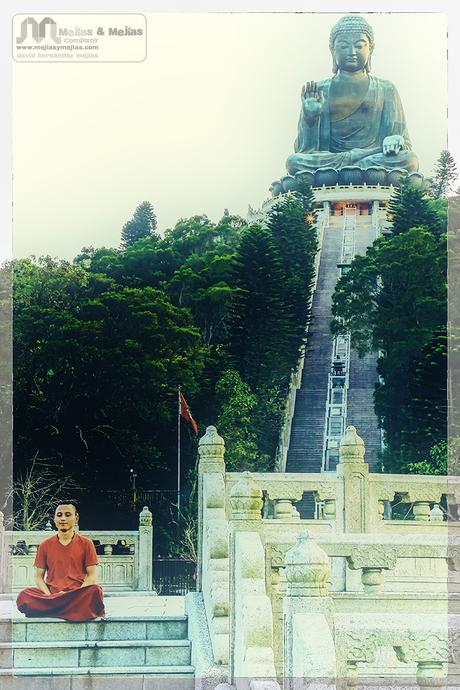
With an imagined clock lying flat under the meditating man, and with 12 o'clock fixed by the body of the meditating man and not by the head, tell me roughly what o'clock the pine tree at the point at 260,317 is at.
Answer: The pine tree is roughly at 7 o'clock from the meditating man.

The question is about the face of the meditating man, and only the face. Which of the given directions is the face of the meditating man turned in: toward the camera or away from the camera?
toward the camera

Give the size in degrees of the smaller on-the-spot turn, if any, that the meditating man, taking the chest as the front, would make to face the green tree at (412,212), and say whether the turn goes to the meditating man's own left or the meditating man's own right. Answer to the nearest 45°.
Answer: approximately 135° to the meditating man's own left

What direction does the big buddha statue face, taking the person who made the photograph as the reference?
facing the viewer

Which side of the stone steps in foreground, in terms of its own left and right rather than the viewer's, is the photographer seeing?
front

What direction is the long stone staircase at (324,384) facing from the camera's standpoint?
toward the camera

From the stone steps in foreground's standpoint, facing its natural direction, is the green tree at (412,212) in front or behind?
behind

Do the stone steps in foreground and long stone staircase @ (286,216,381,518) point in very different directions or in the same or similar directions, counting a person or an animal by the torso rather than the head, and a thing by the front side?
same or similar directions

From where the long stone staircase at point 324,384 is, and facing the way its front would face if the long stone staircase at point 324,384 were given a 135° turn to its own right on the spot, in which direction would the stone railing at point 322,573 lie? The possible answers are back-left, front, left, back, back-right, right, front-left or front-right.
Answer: back-left

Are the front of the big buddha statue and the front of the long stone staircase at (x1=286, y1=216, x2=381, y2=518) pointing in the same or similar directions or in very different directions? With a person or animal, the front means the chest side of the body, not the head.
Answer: same or similar directions

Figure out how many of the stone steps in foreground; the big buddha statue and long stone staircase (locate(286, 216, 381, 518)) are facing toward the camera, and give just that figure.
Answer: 3

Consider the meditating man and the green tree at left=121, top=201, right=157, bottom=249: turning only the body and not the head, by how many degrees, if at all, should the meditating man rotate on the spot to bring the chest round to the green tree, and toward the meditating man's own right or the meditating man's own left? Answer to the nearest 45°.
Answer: approximately 180°

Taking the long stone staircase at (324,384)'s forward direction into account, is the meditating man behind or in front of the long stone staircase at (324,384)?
in front

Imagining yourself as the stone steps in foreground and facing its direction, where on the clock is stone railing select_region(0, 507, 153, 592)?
The stone railing is roughly at 6 o'clock from the stone steps in foreground.

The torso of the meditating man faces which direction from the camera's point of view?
toward the camera
